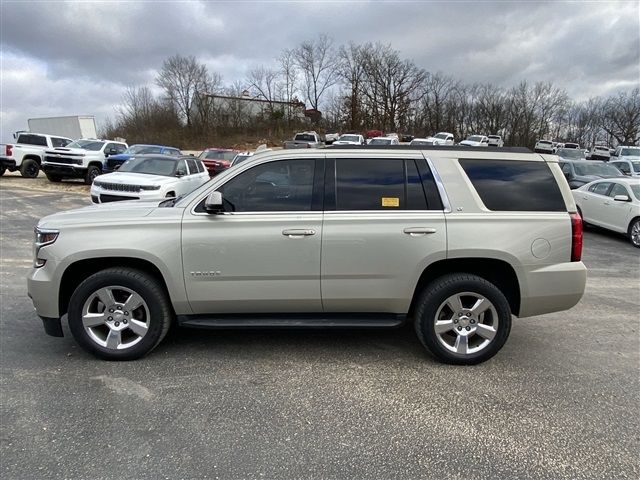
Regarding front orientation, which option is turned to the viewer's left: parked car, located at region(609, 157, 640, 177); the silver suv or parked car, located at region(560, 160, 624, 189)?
the silver suv

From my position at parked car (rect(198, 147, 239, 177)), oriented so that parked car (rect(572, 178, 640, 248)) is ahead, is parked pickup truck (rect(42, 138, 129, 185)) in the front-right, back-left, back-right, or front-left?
back-right

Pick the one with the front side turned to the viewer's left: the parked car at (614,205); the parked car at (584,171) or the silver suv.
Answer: the silver suv

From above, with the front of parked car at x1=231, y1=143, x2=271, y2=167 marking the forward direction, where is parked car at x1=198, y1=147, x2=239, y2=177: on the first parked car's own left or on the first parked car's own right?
on the first parked car's own right

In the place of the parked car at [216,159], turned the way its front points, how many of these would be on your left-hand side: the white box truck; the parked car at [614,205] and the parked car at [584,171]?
2

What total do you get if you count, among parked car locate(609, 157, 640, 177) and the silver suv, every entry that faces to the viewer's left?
1

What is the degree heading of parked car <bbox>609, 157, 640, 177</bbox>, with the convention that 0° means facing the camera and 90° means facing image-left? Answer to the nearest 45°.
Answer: approximately 315°

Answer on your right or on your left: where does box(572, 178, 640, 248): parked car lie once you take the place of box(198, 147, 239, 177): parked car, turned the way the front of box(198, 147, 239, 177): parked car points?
on your left

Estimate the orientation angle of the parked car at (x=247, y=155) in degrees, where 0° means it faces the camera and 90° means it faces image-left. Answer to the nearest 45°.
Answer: approximately 45°

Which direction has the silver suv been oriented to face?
to the viewer's left

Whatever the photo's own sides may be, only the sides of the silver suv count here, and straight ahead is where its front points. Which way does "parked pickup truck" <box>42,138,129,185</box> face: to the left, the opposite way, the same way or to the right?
to the left

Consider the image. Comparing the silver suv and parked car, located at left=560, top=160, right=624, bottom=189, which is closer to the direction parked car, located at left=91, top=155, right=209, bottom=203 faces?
the silver suv

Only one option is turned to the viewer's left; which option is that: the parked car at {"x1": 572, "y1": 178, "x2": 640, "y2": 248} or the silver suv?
the silver suv
